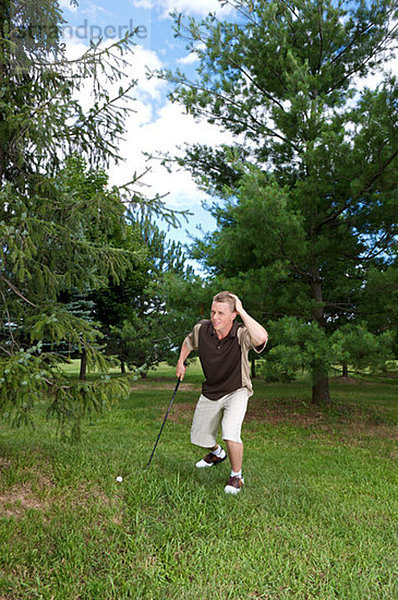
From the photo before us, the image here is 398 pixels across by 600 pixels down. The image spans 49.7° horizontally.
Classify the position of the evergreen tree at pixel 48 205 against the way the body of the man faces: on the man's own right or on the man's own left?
on the man's own right

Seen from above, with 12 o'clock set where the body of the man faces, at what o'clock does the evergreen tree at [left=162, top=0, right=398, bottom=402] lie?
The evergreen tree is roughly at 5 o'clock from the man.

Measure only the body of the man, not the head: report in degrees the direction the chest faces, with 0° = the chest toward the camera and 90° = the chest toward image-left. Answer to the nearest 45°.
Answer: approximately 45°

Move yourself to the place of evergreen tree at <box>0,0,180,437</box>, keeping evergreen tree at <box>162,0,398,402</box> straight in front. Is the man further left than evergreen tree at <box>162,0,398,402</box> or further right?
right

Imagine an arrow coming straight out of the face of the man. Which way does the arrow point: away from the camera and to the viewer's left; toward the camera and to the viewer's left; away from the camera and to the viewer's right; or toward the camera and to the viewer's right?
toward the camera and to the viewer's left
